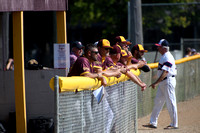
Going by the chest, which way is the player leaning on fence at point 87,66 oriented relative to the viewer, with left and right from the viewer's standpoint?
facing to the right of the viewer

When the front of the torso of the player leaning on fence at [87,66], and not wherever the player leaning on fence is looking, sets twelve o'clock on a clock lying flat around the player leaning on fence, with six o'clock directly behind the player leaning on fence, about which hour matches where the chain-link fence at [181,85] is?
The chain-link fence is roughly at 10 o'clock from the player leaning on fence.

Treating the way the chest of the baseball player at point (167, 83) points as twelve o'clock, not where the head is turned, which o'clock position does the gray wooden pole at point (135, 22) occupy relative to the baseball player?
The gray wooden pole is roughly at 2 o'clock from the baseball player.

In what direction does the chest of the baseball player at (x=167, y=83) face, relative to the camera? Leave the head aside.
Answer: to the viewer's left

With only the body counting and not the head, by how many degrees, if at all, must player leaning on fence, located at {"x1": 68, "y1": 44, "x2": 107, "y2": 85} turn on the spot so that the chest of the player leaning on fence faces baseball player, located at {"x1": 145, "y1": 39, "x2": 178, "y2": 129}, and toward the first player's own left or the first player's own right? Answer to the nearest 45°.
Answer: approximately 45° to the first player's own left

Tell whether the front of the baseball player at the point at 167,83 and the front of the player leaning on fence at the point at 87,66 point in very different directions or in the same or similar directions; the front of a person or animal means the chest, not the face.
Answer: very different directions

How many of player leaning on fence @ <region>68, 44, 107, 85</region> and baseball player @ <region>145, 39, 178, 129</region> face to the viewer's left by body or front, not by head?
1

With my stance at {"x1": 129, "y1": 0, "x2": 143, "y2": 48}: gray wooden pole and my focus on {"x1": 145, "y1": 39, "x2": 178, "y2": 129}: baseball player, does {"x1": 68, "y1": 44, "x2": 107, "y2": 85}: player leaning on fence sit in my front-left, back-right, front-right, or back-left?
front-right

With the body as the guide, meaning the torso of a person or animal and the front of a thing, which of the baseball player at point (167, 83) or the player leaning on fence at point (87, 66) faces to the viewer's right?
the player leaning on fence

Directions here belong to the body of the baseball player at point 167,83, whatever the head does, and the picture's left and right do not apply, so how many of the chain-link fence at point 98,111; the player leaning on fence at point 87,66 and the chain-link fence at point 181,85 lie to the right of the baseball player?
1
